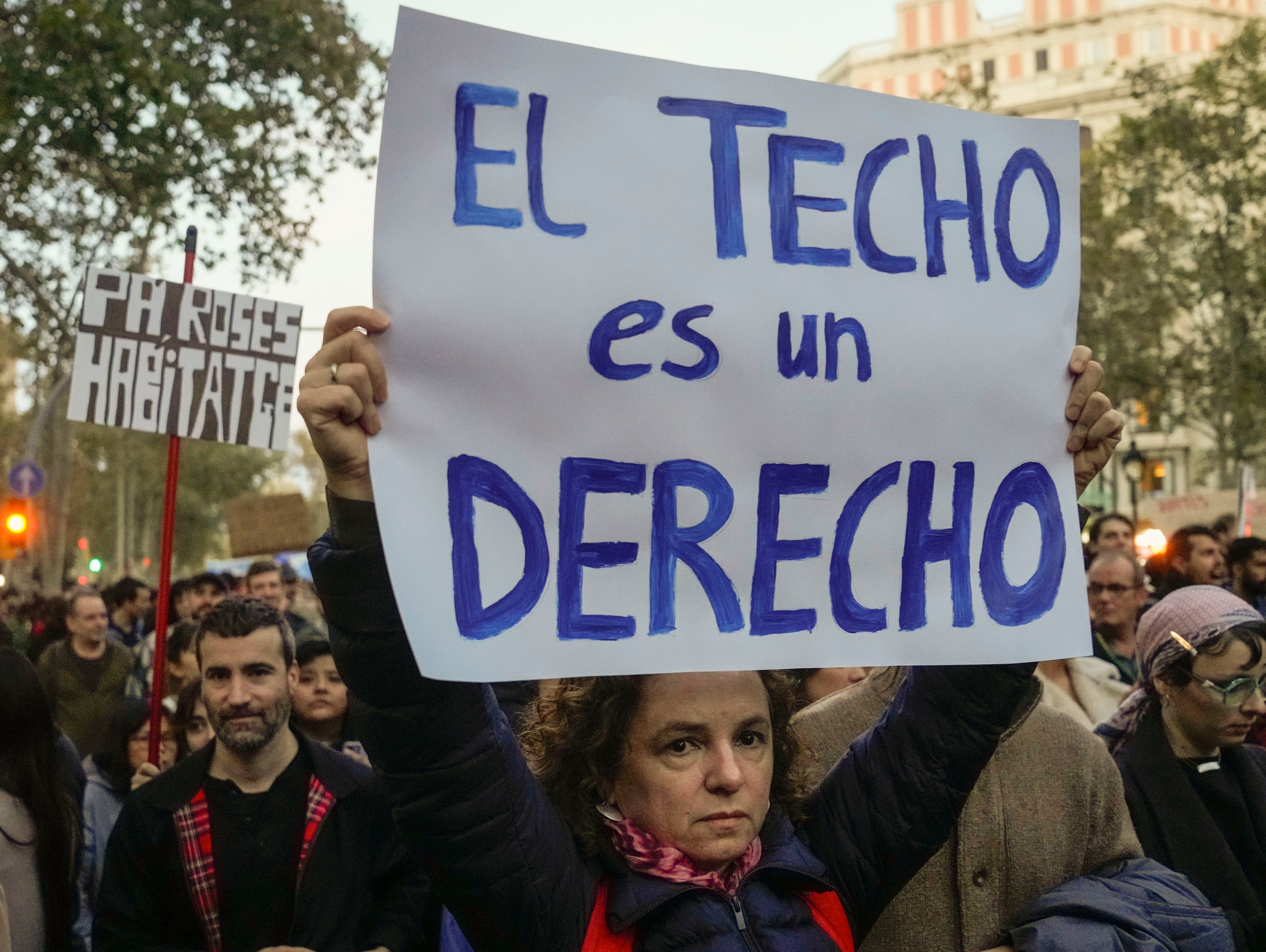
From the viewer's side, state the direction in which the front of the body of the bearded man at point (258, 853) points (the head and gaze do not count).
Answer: toward the camera

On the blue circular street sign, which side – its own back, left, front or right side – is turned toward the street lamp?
left

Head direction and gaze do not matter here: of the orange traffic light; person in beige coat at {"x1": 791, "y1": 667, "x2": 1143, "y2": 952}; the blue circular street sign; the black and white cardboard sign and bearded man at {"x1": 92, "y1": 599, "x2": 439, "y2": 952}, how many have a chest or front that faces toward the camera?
5

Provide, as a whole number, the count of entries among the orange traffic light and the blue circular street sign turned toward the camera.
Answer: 2

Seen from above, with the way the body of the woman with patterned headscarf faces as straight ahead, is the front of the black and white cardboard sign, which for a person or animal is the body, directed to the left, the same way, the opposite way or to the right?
the same way

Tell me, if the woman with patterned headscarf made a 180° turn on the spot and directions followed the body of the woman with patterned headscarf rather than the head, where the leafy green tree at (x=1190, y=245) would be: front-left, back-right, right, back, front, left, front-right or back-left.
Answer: front-right

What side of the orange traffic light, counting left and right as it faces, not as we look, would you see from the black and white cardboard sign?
front

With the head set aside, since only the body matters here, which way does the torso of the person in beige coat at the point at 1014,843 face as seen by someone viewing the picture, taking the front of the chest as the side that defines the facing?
toward the camera

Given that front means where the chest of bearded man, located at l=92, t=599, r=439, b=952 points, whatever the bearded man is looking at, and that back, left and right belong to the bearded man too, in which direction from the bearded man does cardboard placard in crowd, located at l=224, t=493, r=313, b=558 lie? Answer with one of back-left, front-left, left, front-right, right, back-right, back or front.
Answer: back

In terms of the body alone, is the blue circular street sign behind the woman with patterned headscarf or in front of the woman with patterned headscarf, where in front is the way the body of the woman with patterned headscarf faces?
behind

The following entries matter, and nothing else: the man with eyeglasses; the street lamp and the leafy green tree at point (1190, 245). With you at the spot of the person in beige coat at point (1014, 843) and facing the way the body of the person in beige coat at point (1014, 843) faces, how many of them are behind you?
3

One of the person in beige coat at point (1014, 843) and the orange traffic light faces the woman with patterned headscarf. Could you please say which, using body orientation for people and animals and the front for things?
the orange traffic light

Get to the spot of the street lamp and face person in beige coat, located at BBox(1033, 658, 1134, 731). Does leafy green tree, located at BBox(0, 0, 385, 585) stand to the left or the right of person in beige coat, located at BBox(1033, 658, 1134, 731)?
right

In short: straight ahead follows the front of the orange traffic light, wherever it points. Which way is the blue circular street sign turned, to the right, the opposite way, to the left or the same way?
the same way
